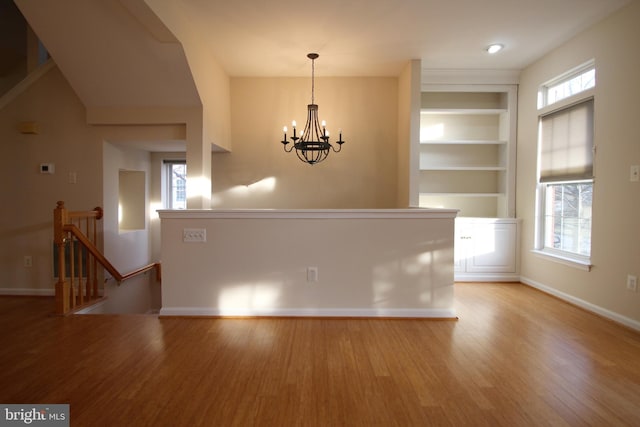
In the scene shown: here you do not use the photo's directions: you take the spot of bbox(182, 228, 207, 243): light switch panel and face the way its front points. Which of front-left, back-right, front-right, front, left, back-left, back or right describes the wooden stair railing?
back-right

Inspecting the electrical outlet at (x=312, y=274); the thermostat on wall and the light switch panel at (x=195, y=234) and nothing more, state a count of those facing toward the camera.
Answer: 3

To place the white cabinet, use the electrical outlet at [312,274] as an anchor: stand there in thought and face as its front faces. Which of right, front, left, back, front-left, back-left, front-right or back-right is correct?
back-left

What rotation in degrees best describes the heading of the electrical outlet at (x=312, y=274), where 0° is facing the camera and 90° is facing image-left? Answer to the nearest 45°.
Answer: approximately 0°

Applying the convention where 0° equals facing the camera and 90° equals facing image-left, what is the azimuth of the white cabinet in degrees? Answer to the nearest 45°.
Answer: approximately 0°

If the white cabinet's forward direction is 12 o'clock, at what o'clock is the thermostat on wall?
The thermostat on wall is roughly at 2 o'clock from the white cabinet.

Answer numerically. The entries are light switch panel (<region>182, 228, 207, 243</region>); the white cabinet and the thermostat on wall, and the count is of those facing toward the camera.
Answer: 3

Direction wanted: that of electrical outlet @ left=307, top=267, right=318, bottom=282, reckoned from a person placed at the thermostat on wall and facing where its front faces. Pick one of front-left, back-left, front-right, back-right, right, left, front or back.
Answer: front-left
